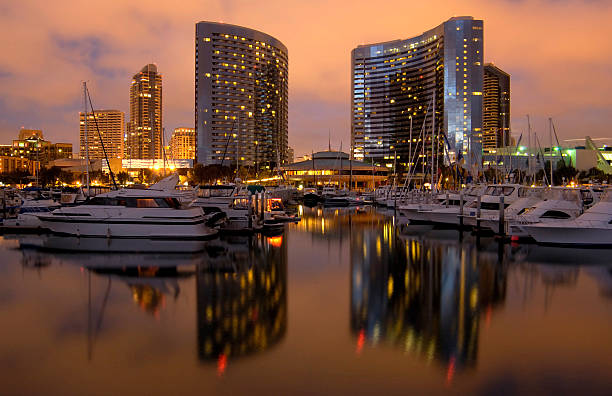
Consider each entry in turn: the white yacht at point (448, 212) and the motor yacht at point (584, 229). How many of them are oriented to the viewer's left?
2

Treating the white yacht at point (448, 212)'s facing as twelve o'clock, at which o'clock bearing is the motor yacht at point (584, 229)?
The motor yacht is roughly at 8 o'clock from the white yacht.

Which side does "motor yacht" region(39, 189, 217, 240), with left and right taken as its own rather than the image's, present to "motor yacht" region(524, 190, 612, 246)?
back

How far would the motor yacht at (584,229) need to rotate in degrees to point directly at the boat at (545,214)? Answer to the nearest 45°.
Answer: approximately 45° to its right

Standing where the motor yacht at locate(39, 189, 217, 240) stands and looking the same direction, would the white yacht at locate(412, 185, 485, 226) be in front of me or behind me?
behind

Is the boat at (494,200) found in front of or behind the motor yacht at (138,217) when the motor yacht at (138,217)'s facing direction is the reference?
behind

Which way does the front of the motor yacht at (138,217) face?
to the viewer's left

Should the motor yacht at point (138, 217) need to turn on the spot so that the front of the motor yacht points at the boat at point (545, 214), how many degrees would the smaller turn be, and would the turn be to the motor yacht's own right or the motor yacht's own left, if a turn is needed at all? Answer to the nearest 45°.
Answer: approximately 180°

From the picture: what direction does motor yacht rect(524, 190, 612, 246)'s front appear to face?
to the viewer's left

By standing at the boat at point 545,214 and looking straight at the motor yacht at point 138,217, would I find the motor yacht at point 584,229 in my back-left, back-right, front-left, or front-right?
back-left

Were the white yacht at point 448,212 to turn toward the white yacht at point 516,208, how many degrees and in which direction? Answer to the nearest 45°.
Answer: approximately 135° to its left

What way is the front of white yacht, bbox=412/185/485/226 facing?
to the viewer's left
